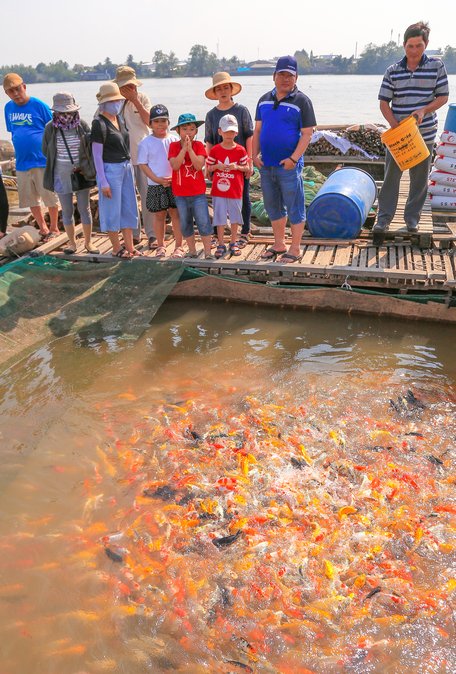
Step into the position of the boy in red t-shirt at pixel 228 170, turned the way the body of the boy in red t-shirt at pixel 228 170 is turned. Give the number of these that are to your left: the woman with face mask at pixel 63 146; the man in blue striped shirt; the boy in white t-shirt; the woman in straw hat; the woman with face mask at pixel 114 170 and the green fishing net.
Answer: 1

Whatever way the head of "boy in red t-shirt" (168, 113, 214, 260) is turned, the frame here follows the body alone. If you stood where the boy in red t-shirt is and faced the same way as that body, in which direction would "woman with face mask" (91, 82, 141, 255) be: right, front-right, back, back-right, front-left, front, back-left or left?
right

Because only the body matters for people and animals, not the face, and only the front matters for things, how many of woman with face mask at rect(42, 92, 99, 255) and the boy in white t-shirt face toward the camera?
2

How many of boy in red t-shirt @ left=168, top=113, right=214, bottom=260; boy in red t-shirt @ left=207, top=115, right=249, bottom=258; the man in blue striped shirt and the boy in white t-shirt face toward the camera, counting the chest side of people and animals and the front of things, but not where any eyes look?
4

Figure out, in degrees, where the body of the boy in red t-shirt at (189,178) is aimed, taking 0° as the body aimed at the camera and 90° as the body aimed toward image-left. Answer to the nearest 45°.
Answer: approximately 0°

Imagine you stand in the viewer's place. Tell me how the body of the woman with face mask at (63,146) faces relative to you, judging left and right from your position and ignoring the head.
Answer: facing the viewer

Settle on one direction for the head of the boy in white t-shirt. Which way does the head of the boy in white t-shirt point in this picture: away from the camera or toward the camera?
toward the camera

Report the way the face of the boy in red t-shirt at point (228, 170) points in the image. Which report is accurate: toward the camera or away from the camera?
toward the camera

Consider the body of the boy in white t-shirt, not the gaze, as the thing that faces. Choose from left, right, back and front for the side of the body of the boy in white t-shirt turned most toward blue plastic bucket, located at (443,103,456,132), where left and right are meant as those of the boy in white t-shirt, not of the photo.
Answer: left

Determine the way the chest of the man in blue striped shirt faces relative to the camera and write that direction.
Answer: toward the camera

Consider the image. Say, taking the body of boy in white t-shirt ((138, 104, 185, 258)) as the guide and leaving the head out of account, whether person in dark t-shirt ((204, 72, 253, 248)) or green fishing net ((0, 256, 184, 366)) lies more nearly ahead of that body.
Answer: the green fishing net

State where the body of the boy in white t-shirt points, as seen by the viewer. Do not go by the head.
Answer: toward the camera

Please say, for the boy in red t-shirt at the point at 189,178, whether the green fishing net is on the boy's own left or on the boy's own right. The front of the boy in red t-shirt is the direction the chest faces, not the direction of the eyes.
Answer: on the boy's own right

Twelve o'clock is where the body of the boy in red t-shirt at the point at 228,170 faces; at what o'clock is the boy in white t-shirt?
The boy in white t-shirt is roughly at 3 o'clock from the boy in red t-shirt.

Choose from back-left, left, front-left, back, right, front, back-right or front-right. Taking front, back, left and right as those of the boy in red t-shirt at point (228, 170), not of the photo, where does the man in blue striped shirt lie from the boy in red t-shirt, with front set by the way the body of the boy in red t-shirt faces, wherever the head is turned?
left

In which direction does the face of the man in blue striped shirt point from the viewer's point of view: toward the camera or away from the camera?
toward the camera

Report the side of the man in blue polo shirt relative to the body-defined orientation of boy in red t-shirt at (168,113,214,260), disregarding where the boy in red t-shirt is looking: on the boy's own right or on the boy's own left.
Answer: on the boy's own left

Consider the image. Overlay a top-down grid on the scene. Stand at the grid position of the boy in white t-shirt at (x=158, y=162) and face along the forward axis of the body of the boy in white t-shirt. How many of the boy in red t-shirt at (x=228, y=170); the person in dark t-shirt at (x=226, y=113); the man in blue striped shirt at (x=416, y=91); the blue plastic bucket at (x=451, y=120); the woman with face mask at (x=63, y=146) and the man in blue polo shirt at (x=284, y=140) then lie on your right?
1
